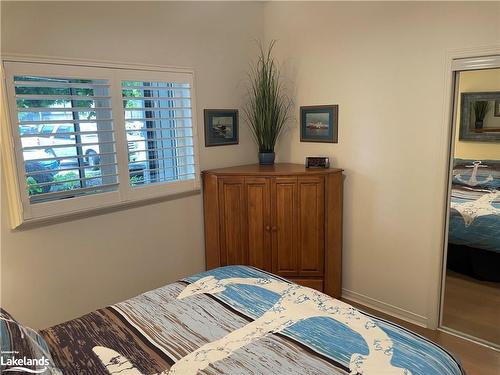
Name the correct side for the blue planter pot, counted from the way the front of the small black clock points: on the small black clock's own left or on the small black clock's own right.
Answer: on the small black clock's own right

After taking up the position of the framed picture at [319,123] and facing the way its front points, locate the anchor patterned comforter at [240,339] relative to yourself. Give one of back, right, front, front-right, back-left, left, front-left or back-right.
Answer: front-left

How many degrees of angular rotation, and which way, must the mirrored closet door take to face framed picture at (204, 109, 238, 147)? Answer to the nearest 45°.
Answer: approximately 45° to its right

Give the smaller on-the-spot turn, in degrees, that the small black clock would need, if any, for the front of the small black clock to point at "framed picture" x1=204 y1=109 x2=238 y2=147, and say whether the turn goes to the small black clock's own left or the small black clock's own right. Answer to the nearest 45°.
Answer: approximately 90° to the small black clock's own right

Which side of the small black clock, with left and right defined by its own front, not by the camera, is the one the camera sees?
front

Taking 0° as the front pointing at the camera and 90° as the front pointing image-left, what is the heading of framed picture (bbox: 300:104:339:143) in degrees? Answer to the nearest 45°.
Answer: approximately 45°

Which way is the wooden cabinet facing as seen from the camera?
toward the camera

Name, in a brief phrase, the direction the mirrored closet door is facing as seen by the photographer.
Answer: facing the viewer and to the left of the viewer
